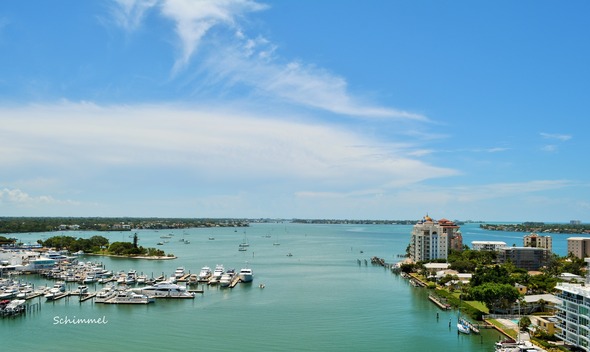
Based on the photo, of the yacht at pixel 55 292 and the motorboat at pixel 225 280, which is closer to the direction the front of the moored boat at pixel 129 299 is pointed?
the motorboat

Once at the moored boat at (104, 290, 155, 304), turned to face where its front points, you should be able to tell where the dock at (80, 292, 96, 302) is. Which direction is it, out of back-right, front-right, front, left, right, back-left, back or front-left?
front

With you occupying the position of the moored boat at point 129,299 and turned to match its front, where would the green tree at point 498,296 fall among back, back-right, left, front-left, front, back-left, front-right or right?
front-right

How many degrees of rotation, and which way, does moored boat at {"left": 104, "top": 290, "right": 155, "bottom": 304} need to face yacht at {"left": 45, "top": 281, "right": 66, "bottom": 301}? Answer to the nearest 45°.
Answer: approximately 135° to its left

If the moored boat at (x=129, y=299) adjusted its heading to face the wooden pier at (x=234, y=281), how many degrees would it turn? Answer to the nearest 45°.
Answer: approximately 45° to its left

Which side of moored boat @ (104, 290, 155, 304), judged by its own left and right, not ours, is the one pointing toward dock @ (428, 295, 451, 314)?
back

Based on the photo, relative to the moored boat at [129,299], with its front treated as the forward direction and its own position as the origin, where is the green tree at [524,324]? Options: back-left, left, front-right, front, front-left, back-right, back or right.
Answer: front-right

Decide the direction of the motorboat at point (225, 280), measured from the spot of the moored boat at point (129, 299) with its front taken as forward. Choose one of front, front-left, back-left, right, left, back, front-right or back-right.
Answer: front-left
